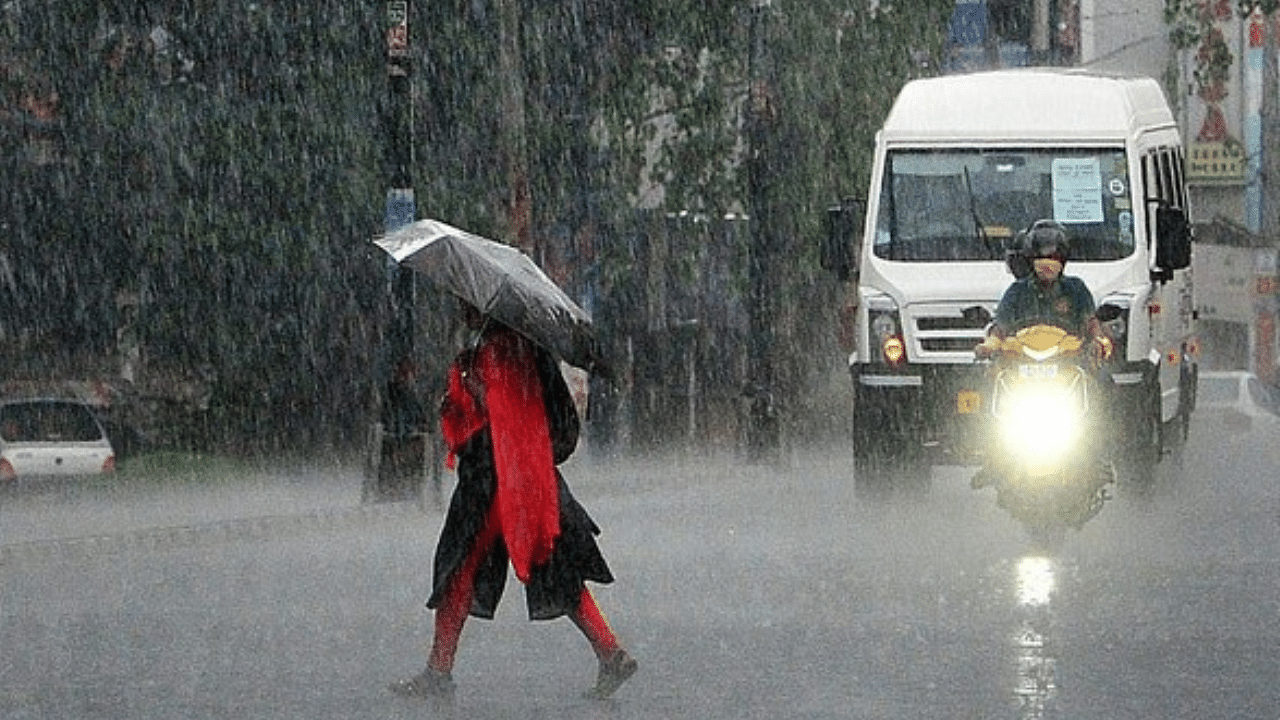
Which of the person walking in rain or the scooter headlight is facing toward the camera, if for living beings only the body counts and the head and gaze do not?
the scooter headlight

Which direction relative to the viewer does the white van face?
toward the camera

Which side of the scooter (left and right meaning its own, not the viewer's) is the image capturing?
front

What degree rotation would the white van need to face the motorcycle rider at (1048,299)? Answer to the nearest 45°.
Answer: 0° — it already faces them

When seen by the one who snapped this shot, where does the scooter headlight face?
facing the viewer

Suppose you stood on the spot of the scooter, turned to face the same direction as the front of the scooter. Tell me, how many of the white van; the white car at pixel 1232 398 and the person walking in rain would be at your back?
2

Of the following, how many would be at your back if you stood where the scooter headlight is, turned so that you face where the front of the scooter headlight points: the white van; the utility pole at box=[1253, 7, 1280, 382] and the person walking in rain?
2

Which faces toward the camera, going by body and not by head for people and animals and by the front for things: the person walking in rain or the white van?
the white van

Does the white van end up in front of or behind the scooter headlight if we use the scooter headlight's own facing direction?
behind

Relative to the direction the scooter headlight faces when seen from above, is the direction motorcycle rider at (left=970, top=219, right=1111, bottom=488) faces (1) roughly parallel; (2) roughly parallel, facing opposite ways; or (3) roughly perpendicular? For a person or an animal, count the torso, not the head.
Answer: roughly parallel

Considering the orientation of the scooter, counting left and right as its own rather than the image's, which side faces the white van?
back
